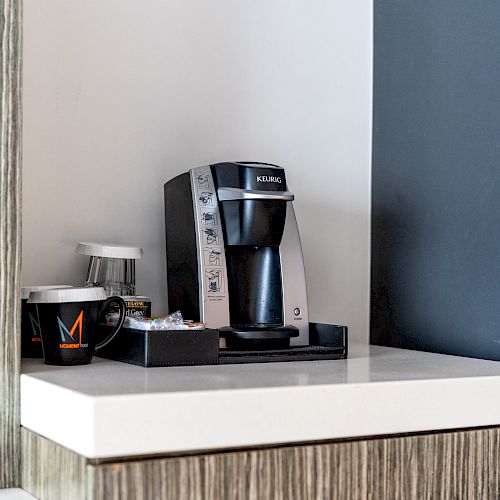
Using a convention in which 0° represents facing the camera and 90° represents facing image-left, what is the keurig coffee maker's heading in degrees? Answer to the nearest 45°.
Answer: approximately 315°
